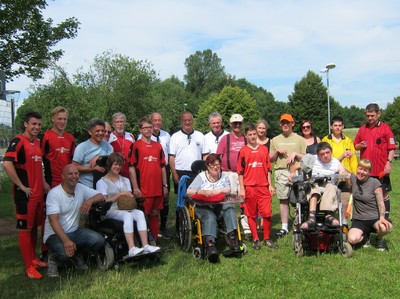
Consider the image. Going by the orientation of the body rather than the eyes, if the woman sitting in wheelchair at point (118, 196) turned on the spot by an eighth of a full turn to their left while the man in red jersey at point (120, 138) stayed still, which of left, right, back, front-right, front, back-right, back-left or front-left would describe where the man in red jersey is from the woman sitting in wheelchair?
left

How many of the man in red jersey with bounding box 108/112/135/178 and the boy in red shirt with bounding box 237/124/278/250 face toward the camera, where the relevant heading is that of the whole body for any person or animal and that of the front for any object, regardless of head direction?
2

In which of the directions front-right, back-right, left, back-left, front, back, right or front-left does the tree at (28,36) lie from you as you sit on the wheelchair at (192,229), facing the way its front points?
back

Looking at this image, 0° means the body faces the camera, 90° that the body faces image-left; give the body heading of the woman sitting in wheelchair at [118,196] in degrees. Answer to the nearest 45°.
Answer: approximately 315°

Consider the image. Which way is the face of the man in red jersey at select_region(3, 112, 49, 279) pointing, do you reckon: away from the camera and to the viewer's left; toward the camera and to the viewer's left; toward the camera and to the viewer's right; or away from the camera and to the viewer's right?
toward the camera and to the viewer's right

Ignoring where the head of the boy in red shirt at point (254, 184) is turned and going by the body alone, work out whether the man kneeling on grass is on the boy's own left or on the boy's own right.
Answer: on the boy's own right

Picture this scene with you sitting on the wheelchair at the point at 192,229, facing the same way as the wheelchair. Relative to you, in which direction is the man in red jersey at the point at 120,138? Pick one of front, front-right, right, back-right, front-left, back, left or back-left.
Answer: back

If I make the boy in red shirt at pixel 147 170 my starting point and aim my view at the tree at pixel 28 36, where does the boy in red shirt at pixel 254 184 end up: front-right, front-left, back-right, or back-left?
back-right

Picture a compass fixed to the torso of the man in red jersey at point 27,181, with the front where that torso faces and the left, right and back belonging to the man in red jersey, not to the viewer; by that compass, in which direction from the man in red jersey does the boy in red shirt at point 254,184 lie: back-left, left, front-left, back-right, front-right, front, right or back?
front-left

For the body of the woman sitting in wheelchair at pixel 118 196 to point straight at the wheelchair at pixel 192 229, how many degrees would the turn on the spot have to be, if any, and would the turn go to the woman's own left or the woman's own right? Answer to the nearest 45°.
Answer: approximately 45° to the woman's own left
